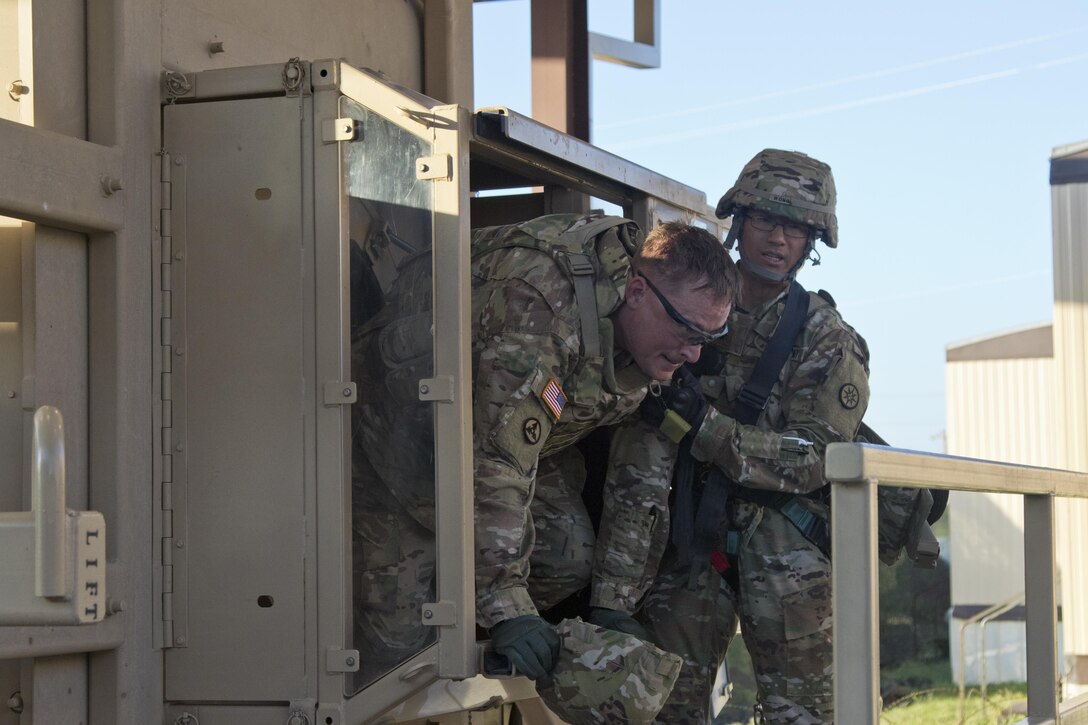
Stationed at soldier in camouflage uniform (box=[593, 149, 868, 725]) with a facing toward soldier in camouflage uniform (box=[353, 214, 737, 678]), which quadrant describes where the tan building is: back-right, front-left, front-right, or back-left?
back-right

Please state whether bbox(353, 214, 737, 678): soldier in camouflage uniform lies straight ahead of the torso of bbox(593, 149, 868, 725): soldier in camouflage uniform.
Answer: yes

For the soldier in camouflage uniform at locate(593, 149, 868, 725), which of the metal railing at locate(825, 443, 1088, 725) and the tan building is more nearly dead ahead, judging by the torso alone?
the metal railing

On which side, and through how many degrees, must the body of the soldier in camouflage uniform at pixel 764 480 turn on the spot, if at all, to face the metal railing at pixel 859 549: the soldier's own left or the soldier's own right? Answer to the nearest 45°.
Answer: approximately 45° to the soldier's own left

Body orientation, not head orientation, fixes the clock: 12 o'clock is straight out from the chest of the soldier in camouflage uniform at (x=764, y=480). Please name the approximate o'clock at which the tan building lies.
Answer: The tan building is roughly at 5 o'clock from the soldier in camouflage uniform.

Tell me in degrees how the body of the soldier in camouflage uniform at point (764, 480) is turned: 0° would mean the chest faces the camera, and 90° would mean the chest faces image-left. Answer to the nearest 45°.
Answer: approximately 45°
